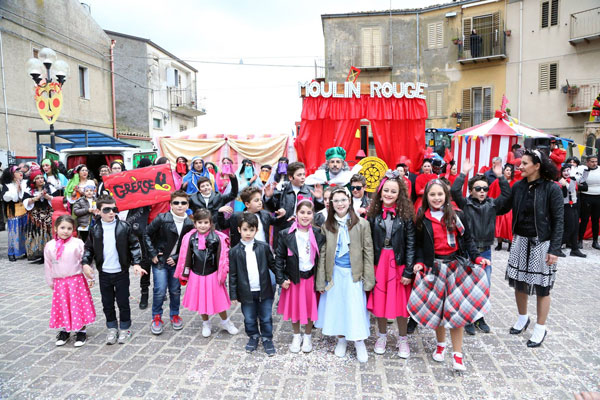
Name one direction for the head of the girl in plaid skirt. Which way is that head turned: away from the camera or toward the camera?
toward the camera

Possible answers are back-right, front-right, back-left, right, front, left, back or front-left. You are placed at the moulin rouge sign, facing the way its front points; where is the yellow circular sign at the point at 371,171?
front

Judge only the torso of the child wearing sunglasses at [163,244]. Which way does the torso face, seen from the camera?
toward the camera

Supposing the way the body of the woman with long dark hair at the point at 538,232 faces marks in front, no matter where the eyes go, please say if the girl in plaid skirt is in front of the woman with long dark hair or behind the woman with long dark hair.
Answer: in front

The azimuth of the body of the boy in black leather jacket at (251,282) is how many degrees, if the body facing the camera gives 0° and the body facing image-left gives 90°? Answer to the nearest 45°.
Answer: approximately 0°

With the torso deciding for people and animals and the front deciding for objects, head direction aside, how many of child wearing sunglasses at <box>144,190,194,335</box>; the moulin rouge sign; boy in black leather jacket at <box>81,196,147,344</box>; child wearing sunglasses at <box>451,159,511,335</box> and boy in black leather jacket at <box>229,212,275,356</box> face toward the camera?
5

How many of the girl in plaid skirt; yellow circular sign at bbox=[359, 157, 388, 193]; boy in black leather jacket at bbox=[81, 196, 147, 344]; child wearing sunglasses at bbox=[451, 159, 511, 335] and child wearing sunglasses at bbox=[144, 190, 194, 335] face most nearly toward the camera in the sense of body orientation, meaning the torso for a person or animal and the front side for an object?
5

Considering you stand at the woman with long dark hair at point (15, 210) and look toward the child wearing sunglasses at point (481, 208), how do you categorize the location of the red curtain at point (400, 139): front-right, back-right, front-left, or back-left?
front-left

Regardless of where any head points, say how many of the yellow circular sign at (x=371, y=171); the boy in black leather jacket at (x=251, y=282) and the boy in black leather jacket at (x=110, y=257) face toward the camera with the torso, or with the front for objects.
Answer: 3

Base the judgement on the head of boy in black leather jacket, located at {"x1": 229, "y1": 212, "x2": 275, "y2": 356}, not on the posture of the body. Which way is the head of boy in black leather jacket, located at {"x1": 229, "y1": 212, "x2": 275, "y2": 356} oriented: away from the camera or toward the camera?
toward the camera

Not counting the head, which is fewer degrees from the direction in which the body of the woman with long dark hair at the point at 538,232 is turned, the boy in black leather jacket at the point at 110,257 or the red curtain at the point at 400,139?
the boy in black leather jacket

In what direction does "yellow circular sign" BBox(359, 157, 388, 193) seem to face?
toward the camera

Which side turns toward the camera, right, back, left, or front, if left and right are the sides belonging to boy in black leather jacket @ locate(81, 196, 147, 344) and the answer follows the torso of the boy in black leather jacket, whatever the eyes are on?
front
